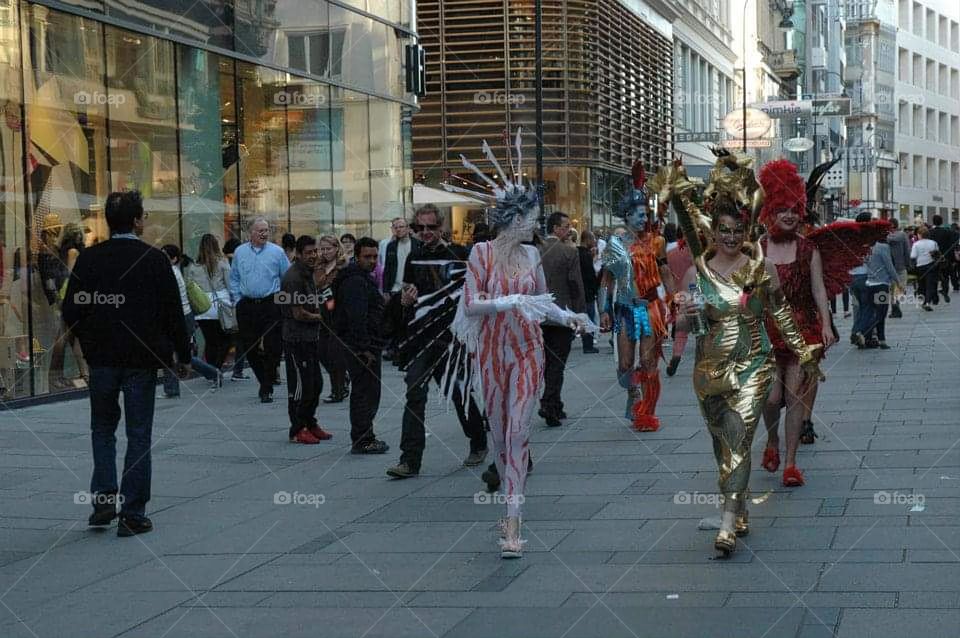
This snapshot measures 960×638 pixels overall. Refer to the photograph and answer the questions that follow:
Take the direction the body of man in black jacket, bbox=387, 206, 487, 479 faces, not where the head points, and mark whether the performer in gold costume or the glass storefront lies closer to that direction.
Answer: the performer in gold costume

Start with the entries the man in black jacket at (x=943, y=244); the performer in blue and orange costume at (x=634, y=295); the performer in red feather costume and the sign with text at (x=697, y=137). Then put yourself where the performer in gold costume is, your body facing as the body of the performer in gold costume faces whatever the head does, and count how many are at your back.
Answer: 4

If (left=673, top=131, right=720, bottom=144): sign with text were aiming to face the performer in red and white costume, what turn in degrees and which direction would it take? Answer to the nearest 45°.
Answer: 0° — it already faces them

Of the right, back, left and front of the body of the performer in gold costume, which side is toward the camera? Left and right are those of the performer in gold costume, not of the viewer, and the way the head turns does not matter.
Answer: front

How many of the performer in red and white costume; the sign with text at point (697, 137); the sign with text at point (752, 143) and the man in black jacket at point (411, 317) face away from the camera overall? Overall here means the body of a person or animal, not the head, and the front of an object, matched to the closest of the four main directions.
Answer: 0

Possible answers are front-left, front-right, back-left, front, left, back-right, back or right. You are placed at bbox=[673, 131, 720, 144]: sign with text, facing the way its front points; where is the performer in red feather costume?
front

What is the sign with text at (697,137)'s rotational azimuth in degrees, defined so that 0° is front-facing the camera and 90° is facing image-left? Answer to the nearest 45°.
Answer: approximately 0°

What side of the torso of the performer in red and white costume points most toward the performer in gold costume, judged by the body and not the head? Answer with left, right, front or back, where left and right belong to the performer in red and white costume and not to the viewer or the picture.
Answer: left

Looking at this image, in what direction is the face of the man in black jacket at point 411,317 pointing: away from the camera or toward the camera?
toward the camera

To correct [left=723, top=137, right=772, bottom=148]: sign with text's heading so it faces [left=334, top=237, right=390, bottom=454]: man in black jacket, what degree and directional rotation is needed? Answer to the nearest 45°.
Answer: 0° — it already faces them

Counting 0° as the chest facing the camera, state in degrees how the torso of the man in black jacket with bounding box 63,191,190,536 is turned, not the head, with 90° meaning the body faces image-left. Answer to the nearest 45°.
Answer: approximately 180°

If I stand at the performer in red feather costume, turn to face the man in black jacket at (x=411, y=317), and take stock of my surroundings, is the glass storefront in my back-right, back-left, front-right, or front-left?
front-right

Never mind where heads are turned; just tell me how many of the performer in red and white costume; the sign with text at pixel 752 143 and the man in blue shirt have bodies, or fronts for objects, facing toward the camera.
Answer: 3

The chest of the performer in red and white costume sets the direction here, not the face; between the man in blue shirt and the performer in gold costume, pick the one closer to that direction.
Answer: the performer in gold costume

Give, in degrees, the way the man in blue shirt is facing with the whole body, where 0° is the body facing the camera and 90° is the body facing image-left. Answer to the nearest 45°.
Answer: approximately 0°

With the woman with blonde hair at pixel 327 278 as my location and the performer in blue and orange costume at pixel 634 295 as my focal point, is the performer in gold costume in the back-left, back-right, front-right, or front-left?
front-right

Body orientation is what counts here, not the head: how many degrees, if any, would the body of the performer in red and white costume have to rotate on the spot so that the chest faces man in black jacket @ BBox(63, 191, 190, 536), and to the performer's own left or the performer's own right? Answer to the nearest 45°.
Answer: approximately 90° to the performer's own right
